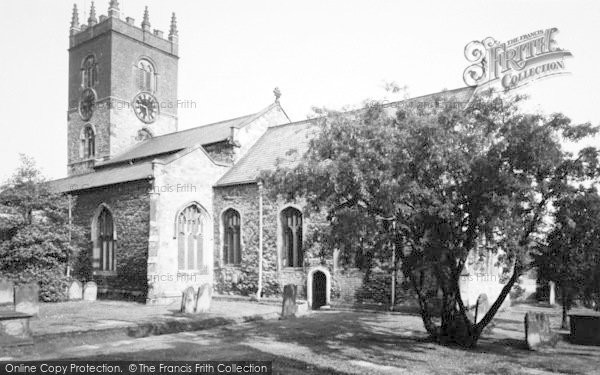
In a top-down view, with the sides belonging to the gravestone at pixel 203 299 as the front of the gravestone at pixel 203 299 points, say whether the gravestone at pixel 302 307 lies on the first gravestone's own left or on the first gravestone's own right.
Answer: on the first gravestone's own left

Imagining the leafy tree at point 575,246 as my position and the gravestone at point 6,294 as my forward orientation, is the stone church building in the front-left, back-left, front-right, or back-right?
front-right

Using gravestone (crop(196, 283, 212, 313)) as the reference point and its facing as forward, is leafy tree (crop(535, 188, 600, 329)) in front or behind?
in front

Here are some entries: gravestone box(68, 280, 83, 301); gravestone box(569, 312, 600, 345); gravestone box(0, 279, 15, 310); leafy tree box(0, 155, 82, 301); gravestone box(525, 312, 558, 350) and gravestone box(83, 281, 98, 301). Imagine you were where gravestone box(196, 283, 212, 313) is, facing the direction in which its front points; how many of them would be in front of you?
2

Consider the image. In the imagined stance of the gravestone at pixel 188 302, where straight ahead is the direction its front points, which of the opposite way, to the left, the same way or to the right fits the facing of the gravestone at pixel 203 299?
the same way

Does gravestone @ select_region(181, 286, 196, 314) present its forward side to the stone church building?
no

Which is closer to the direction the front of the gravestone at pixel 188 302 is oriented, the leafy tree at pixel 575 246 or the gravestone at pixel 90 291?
the leafy tree

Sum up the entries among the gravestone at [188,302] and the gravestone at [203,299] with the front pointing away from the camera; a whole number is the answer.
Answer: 0

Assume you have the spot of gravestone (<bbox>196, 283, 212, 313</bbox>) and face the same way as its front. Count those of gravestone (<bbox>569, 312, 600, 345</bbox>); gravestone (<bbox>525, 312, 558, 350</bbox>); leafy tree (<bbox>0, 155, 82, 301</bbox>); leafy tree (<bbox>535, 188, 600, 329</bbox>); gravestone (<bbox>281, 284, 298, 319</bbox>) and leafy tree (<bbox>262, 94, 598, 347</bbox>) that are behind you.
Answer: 1

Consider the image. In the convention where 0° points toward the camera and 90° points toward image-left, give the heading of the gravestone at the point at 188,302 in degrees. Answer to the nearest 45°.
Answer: approximately 315°

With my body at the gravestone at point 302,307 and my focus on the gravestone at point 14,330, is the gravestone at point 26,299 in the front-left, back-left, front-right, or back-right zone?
front-right

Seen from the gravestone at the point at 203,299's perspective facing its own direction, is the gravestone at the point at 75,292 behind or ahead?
behind

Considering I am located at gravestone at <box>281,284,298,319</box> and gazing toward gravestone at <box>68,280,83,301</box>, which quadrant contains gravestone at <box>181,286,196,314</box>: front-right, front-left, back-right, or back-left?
front-left

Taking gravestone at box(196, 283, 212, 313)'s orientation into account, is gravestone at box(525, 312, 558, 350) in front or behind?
in front

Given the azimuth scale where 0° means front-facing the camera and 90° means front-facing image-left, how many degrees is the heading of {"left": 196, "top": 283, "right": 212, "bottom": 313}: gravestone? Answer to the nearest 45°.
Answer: approximately 315°

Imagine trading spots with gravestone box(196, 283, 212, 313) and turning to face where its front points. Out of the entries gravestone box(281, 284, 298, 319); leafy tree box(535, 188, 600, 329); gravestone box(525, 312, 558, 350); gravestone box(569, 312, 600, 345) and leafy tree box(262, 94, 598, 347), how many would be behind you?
0
